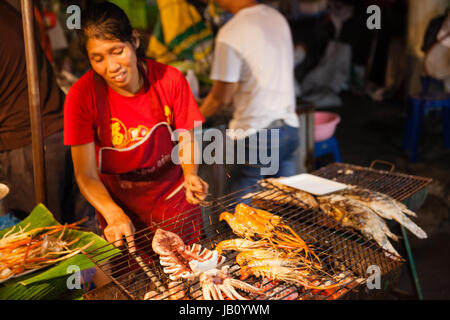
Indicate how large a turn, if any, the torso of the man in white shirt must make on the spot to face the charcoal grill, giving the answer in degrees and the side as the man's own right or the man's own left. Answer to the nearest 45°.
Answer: approximately 135° to the man's own left

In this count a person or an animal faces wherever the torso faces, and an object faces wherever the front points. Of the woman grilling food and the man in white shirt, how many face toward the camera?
1

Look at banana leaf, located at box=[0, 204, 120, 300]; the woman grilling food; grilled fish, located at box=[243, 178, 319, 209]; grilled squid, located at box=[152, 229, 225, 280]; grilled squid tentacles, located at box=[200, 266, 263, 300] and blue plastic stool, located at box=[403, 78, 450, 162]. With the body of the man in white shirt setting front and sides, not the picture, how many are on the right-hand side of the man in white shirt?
1

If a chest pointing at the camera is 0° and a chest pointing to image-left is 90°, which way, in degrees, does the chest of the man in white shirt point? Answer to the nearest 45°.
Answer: approximately 135°

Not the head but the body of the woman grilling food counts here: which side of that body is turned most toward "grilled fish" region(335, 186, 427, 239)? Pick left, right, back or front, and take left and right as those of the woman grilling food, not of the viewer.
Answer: left

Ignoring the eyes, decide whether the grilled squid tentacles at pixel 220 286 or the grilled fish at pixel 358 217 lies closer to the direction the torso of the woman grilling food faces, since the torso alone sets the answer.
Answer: the grilled squid tentacles

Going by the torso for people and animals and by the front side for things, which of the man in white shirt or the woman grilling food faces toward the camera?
the woman grilling food

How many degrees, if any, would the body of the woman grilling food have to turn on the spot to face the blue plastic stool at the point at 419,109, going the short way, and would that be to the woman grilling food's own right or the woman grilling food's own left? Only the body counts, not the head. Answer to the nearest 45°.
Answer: approximately 135° to the woman grilling food's own left

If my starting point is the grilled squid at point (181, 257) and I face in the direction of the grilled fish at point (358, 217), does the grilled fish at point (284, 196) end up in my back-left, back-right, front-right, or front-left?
front-left

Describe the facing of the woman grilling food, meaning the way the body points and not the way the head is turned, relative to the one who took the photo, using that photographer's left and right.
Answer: facing the viewer
